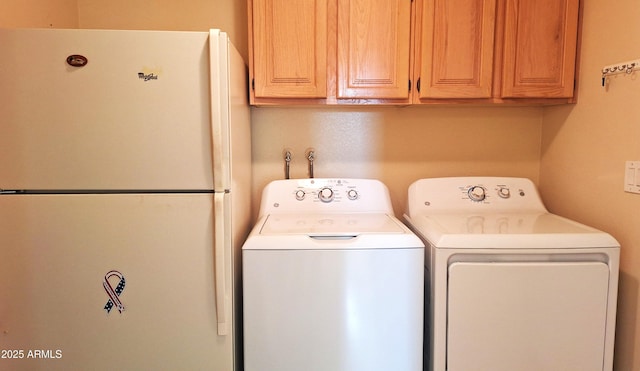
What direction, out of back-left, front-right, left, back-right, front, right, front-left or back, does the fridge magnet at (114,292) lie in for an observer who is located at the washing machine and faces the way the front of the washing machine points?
right

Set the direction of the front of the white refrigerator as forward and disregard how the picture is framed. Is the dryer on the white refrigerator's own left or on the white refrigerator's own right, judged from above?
on the white refrigerator's own left

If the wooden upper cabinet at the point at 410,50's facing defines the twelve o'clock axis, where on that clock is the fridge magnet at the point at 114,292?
The fridge magnet is roughly at 2 o'clock from the wooden upper cabinet.

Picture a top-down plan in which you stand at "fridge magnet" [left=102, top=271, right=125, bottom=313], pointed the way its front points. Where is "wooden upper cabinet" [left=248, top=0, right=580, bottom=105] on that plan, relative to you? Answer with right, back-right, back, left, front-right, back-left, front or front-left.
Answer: left

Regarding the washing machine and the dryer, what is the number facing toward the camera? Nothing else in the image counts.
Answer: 2

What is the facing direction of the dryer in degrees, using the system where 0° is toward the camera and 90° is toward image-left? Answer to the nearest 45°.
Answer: approximately 0°

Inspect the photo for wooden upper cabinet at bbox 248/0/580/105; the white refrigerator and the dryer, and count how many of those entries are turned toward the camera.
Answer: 3
